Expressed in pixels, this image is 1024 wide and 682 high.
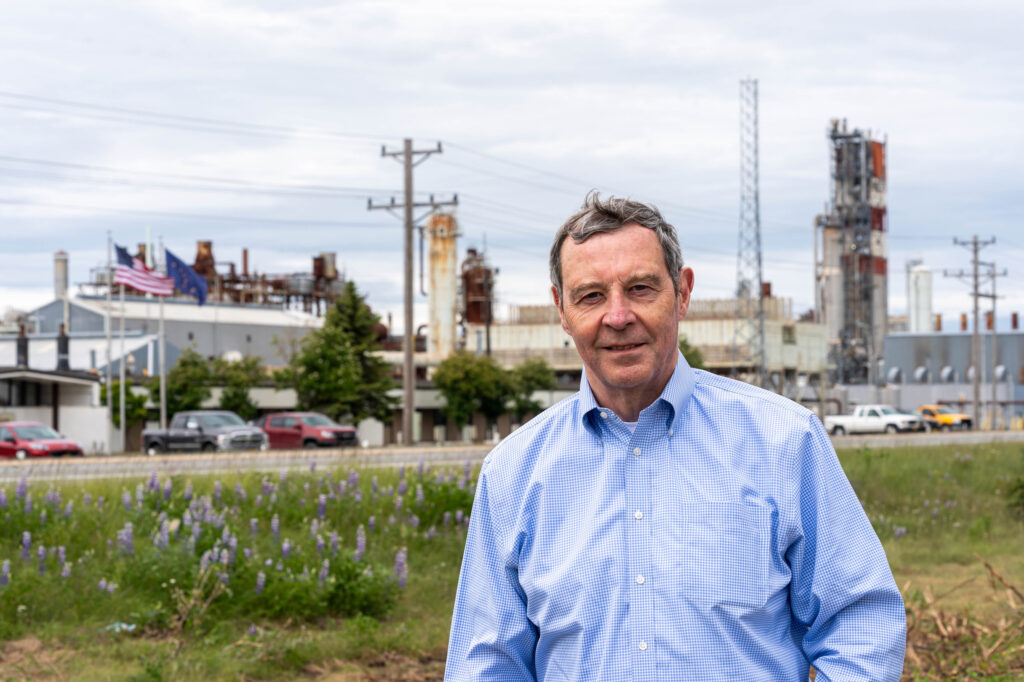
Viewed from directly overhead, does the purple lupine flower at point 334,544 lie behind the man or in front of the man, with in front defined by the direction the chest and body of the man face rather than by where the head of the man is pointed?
behind

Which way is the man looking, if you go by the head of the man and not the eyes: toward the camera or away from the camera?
toward the camera

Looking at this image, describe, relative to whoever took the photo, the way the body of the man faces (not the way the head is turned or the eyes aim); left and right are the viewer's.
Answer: facing the viewer

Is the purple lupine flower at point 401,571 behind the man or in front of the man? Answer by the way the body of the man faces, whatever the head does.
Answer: behind

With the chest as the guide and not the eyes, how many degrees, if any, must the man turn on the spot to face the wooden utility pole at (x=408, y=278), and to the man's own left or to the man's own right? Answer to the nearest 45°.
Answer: approximately 180°

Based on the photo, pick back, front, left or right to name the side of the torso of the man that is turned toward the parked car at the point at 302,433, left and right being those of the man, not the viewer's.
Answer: back

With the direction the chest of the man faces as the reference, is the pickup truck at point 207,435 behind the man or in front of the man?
behind

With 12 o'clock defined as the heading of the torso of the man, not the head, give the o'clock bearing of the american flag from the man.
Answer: The american flag is roughly at 5 o'clock from the man.

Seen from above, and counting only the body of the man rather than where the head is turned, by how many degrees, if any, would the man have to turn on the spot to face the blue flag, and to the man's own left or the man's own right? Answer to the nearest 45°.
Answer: approximately 135° to the man's own right
